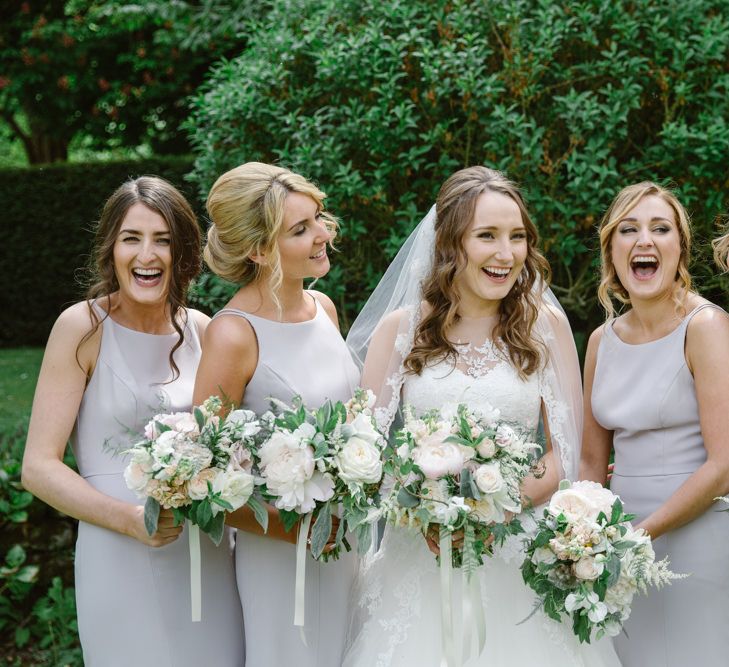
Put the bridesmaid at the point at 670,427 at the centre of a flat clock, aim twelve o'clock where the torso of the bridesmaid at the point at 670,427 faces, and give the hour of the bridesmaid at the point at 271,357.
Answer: the bridesmaid at the point at 271,357 is roughly at 1 o'clock from the bridesmaid at the point at 670,427.

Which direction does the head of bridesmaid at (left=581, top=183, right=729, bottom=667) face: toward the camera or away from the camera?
toward the camera

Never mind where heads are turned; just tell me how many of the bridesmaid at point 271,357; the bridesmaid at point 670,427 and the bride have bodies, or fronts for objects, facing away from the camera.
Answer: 0

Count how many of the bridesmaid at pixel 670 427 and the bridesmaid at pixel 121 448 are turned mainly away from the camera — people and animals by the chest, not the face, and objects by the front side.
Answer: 0

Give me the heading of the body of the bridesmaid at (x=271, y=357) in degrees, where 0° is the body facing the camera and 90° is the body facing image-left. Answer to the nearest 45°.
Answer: approximately 315°

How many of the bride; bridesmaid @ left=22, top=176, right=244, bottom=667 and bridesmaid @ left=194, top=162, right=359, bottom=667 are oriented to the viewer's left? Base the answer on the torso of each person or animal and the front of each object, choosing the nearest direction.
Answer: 0

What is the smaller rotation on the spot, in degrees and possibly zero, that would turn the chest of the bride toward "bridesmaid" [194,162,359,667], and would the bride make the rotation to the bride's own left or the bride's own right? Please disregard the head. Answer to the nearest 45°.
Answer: approximately 90° to the bride's own right

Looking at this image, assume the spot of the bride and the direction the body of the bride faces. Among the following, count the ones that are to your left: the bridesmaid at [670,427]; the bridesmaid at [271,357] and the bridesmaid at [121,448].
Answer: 1

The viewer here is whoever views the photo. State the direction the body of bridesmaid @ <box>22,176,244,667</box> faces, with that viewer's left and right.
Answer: facing the viewer and to the right of the viewer

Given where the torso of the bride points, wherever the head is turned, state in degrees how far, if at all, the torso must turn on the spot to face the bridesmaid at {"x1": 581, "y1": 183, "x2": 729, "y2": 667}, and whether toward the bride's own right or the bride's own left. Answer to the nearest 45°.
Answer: approximately 90° to the bride's own left

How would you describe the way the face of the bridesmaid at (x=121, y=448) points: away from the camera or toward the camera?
toward the camera

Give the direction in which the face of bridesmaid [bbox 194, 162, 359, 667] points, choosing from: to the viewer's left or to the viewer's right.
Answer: to the viewer's right

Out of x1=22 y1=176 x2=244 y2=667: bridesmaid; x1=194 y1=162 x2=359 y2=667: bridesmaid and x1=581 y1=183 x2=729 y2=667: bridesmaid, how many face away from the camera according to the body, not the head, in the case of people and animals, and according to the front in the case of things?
0

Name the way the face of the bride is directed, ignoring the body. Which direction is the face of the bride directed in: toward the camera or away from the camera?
toward the camera

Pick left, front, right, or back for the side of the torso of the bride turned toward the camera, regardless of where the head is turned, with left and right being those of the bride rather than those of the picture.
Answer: front

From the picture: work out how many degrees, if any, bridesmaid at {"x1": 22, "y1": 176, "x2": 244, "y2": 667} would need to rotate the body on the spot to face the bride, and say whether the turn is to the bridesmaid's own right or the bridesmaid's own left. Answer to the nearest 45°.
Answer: approximately 45° to the bridesmaid's own left

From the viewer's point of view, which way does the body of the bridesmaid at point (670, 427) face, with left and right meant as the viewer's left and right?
facing the viewer and to the left of the viewer
